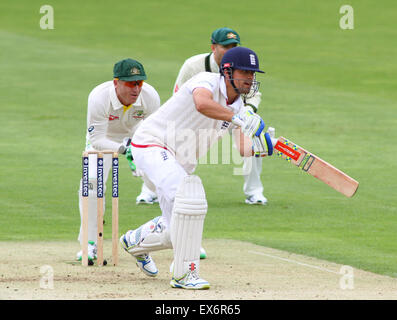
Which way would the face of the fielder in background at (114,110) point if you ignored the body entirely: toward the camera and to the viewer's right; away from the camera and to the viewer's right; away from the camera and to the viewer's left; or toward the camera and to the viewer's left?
toward the camera and to the viewer's right

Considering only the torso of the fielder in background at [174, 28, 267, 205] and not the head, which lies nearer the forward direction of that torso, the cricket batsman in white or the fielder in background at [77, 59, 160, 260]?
the cricket batsman in white

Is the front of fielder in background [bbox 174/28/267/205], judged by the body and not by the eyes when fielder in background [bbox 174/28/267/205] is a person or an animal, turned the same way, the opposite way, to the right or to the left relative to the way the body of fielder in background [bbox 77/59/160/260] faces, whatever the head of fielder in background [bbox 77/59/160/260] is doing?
the same way

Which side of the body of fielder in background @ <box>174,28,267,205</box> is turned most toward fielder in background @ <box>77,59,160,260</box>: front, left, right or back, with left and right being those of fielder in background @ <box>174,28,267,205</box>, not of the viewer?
right

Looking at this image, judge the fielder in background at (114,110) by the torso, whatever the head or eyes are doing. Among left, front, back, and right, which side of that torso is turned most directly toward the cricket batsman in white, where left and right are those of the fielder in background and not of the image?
front

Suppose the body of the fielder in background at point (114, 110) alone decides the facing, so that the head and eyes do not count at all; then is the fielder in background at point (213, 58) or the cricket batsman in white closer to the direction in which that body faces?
the cricket batsman in white

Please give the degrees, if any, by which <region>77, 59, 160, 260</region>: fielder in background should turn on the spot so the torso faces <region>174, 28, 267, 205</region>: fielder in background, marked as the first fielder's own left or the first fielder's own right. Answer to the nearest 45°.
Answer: approximately 90° to the first fielder's own left

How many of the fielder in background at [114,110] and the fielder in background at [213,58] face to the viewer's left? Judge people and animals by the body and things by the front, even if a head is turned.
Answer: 0

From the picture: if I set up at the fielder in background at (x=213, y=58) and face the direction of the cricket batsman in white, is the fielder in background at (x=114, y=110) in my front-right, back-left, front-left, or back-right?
front-right

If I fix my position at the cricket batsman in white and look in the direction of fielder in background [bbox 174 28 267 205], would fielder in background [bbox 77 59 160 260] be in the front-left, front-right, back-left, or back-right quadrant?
front-left

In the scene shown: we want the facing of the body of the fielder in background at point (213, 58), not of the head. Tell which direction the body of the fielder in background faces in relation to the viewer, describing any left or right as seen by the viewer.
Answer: facing the viewer and to the right of the viewer

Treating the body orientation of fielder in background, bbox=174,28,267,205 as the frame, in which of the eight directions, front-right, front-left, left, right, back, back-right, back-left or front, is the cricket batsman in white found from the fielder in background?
front-right
